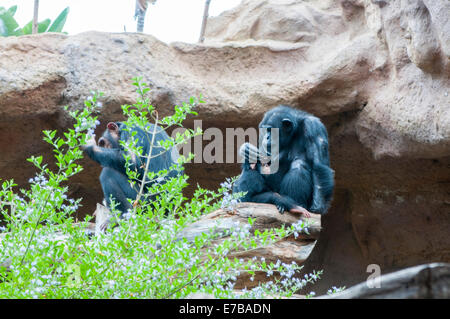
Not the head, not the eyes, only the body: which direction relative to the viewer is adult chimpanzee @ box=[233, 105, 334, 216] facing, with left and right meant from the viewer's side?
facing the viewer and to the left of the viewer

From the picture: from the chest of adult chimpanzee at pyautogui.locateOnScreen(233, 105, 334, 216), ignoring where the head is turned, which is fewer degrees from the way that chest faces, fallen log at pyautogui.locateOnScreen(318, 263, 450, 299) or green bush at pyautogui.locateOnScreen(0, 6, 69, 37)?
the fallen log

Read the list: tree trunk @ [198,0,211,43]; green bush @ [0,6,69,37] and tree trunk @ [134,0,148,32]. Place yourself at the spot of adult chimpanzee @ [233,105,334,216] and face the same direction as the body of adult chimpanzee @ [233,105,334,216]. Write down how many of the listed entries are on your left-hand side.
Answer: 0

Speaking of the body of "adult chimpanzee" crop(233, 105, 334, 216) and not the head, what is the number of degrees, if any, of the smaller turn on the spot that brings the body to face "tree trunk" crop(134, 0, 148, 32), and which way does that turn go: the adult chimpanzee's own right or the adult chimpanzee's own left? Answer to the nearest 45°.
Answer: approximately 90° to the adult chimpanzee's own right

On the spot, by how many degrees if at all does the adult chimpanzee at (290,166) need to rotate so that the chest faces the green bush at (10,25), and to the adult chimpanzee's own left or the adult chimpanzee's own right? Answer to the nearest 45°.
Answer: approximately 90° to the adult chimpanzee's own right

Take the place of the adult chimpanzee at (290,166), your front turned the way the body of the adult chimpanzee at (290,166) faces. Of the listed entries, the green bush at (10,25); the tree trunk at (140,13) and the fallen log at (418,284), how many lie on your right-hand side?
2

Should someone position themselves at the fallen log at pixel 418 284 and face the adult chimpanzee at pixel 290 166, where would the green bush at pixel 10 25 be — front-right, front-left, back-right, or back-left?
front-left

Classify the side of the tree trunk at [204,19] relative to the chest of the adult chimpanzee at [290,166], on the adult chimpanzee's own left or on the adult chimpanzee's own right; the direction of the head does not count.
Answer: on the adult chimpanzee's own right

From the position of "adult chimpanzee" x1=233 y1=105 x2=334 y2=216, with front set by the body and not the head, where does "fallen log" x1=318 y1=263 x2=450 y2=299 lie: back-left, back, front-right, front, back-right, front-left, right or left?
front-left
